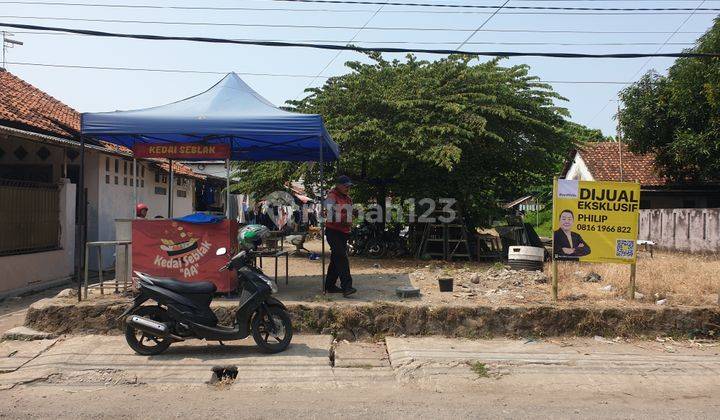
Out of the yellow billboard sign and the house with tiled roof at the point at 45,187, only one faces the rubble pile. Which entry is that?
the house with tiled roof

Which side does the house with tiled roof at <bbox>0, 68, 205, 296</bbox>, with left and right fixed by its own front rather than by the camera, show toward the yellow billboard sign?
front

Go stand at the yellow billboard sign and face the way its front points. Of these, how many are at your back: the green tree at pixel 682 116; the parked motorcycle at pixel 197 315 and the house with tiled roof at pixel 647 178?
2

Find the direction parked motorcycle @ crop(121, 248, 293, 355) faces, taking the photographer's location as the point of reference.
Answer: facing to the right of the viewer

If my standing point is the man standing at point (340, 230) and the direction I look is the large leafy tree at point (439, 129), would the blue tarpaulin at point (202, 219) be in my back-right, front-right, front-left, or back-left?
back-left

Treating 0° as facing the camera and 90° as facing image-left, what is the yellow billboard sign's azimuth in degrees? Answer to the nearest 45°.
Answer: approximately 0°

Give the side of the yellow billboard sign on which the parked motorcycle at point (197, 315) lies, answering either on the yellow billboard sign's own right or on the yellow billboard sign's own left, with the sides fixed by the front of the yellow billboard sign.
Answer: on the yellow billboard sign's own right

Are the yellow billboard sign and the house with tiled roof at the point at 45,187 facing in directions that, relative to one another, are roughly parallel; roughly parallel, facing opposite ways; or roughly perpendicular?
roughly perpendicular

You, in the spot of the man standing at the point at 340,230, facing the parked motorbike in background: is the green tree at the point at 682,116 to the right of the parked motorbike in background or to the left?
right

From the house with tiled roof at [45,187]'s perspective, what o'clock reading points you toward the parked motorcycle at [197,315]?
The parked motorcycle is roughly at 1 o'clock from the house with tiled roof.

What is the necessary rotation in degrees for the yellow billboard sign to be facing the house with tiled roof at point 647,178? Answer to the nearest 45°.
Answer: approximately 180°

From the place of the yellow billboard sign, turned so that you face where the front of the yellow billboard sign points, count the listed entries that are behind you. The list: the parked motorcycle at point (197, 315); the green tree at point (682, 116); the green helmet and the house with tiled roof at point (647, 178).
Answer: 2

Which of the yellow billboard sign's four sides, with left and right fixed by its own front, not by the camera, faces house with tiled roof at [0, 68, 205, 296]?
right

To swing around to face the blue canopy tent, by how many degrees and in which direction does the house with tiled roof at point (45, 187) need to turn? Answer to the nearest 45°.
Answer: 0° — it already faces it
